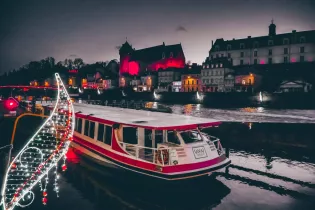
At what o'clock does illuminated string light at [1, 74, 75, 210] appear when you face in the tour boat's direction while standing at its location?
The illuminated string light is roughly at 3 o'clock from the tour boat.

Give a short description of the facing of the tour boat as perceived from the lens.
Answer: facing the viewer and to the right of the viewer
